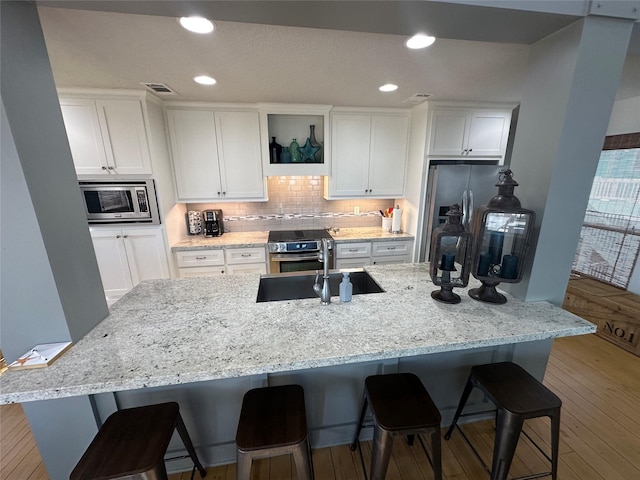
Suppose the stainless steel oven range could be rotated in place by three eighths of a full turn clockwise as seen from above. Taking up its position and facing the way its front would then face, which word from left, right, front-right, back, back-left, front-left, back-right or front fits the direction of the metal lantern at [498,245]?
back

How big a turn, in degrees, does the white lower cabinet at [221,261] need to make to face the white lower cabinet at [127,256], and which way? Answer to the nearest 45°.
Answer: approximately 90° to its right

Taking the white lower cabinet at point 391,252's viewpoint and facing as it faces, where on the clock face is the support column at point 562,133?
The support column is roughly at 11 o'clock from the white lower cabinet.

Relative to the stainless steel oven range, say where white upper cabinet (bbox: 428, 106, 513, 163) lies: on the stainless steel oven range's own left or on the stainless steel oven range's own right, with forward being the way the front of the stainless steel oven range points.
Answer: on the stainless steel oven range's own left

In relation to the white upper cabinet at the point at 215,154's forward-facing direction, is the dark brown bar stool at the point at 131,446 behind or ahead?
ahead

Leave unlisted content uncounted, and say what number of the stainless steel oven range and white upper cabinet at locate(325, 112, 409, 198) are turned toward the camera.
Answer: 2

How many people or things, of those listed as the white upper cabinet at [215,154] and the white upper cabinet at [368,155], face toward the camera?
2

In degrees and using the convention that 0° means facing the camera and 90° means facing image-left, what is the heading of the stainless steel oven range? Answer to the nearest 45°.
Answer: approximately 0°

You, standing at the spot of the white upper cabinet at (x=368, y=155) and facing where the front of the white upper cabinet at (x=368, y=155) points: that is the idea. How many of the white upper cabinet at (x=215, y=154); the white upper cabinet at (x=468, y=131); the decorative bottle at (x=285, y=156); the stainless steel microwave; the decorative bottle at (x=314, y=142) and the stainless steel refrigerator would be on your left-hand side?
2
